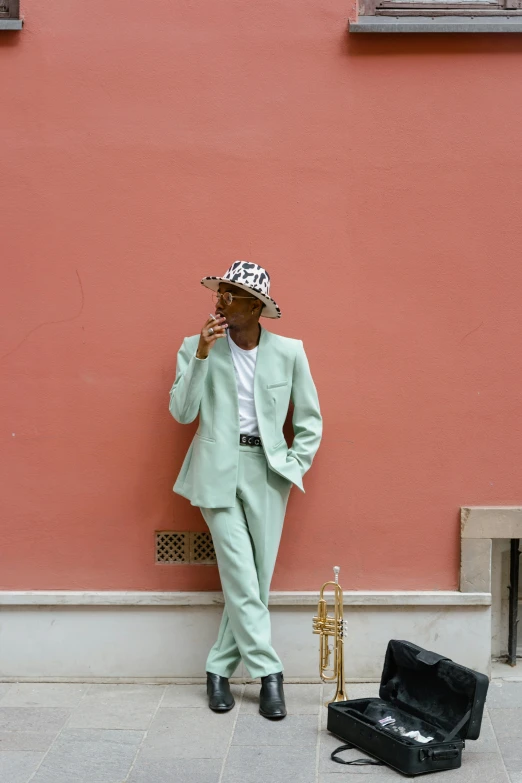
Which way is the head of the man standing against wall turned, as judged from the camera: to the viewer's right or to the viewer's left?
to the viewer's left

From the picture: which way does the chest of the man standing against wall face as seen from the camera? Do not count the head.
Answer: toward the camera
